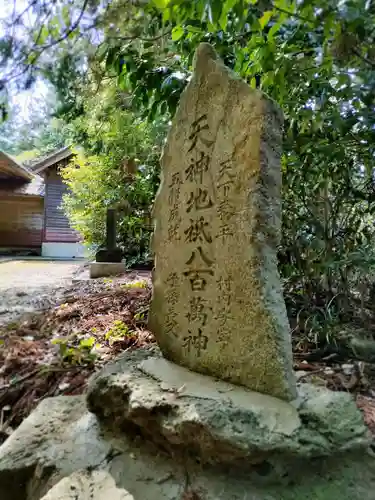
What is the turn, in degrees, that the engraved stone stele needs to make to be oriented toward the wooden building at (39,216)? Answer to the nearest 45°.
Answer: approximately 90° to its right

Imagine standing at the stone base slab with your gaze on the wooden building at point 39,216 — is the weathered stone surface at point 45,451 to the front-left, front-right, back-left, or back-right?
front-left

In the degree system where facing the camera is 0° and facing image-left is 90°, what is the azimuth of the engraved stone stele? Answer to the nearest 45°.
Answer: approximately 45°

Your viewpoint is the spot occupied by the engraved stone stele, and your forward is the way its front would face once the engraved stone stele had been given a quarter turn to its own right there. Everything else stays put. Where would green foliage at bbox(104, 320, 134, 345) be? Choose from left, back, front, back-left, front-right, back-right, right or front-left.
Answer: front

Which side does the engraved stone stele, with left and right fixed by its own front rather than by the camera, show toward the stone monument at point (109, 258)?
right
